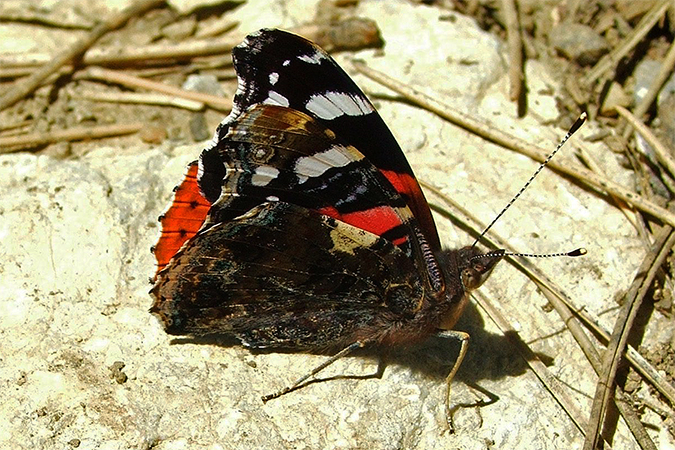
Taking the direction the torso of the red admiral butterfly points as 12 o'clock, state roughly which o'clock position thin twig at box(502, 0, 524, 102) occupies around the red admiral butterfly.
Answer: The thin twig is roughly at 10 o'clock from the red admiral butterfly.

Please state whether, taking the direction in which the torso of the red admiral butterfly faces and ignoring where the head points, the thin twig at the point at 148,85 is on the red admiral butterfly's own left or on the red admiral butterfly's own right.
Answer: on the red admiral butterfly's own left

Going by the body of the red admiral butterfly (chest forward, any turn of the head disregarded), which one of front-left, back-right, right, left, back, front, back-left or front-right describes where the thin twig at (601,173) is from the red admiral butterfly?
front-left

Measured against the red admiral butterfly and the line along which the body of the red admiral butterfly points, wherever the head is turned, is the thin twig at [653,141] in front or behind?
in front

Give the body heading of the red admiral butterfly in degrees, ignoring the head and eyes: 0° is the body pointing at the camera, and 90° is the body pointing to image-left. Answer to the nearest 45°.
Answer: approximately 270°

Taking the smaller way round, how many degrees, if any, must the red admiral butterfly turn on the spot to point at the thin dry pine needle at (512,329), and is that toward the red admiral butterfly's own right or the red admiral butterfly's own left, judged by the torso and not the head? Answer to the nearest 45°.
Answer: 0° — it already faces it

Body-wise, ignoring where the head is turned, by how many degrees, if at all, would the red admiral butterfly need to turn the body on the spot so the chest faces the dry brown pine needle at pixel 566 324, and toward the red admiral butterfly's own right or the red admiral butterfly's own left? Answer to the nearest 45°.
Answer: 0° — it already faces it

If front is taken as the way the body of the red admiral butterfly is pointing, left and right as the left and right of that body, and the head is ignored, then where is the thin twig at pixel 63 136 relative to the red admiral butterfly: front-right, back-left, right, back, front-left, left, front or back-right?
back-left
